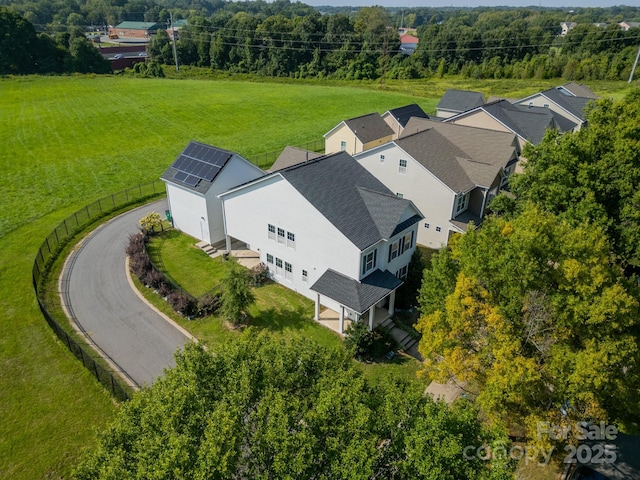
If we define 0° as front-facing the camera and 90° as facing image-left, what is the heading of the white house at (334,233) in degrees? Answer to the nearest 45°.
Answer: approximately 315°

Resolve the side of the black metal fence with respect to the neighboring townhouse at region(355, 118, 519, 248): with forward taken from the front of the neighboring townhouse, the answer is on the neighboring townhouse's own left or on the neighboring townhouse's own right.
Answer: on the neighboring townhouse's own right

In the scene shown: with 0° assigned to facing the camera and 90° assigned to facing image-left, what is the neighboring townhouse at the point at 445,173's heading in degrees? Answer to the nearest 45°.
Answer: approximately 315°

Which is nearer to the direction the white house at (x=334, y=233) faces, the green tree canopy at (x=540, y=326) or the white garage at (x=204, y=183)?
the green tree canopy

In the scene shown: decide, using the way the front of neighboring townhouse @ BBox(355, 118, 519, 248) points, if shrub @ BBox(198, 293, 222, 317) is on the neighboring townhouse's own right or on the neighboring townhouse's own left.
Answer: on the neighboring townhouse's own right

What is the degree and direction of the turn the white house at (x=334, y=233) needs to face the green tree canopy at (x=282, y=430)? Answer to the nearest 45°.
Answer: approximately 45° to its right

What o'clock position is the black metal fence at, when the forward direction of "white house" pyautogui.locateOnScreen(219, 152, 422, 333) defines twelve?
The black metal fence is roughly at 5 o'clock from the white house.

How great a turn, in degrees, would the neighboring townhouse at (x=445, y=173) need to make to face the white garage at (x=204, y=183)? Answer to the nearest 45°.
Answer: approximately 135° to its right

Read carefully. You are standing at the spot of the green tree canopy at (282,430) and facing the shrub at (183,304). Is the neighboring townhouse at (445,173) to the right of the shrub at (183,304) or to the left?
right

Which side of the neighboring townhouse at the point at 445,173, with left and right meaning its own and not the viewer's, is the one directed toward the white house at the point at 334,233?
right

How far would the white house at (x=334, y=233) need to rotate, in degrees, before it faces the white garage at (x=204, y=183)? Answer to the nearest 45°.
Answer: approximately 180°
